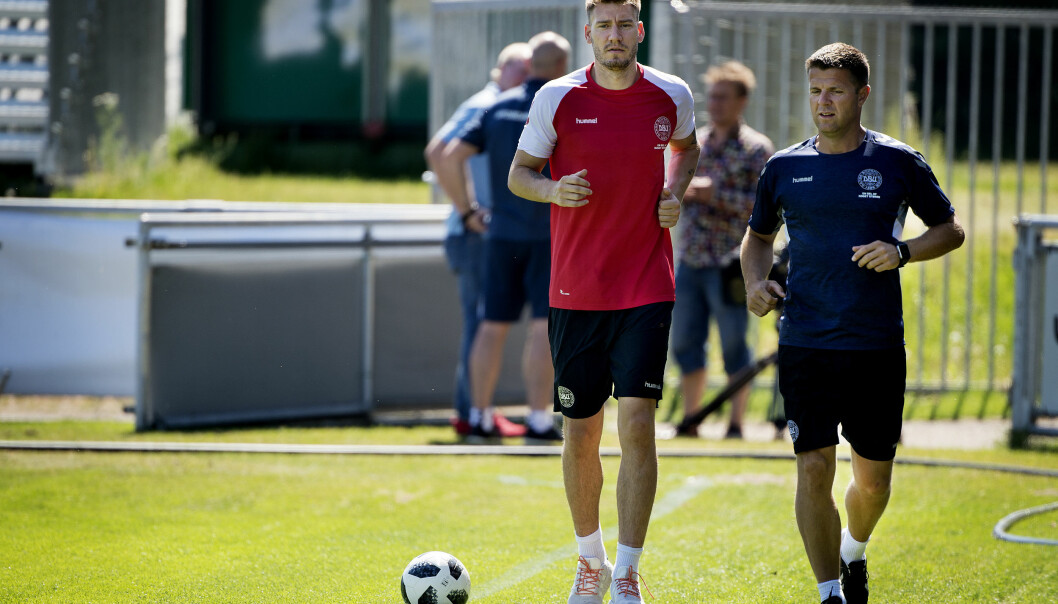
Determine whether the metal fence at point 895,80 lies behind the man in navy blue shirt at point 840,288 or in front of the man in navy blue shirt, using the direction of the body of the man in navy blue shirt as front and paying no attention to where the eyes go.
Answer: behind

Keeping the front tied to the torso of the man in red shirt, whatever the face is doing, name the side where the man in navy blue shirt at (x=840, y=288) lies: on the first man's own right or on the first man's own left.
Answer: on the first man's own left

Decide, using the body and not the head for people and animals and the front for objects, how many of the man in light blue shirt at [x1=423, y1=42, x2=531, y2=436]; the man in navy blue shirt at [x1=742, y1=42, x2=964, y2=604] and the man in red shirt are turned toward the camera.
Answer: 2

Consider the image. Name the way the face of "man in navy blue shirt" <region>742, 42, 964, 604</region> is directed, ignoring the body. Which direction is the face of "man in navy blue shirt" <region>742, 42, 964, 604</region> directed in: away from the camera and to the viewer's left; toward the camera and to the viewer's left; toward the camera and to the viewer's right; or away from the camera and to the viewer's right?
toward the camera and to the viewer's left

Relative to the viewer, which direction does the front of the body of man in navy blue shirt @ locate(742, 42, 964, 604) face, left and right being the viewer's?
facing the viewer

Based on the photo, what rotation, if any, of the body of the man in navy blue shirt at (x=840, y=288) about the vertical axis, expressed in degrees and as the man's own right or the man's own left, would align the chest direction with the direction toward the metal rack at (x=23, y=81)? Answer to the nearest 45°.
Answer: approximately 135° to the man's own right

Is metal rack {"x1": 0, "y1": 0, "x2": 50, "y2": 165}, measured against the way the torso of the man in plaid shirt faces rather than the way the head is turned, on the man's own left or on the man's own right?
on the man's own right

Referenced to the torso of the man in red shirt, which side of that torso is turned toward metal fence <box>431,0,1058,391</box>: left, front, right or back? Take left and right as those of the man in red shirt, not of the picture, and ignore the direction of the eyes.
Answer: back

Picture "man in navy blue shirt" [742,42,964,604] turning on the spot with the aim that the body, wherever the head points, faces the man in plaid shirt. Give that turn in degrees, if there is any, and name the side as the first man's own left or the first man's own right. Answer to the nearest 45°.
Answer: approximately 180°

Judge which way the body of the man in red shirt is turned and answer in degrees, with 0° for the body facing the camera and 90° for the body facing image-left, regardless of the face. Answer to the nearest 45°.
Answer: approximately 0°

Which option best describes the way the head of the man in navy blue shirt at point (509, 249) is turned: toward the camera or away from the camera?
away from the camera
